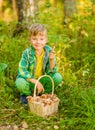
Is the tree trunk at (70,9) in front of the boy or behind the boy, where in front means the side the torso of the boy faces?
behind

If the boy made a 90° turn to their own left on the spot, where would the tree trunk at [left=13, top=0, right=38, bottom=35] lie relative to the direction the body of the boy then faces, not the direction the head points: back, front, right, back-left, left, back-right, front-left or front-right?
left

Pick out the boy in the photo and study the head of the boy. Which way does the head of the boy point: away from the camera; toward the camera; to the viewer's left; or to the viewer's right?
toward the camera

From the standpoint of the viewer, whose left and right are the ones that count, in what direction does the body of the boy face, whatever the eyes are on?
facing the viewer
